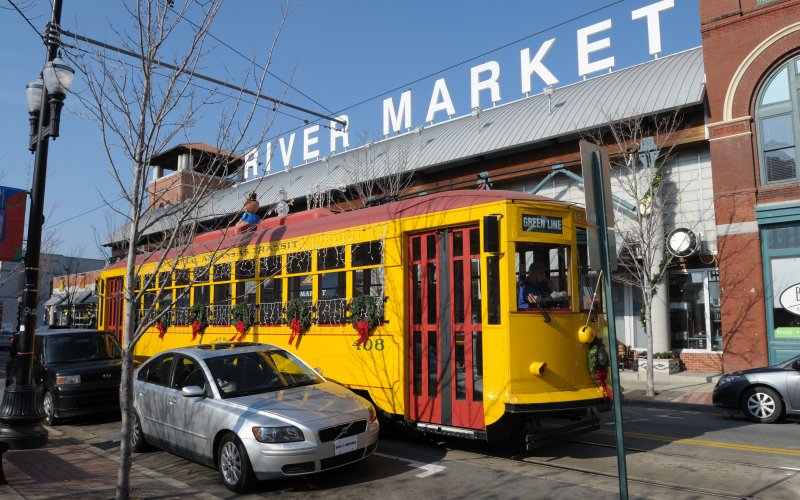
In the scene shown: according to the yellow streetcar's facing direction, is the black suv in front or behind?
behind

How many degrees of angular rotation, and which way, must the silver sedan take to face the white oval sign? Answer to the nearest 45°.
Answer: approximately 90° to its left

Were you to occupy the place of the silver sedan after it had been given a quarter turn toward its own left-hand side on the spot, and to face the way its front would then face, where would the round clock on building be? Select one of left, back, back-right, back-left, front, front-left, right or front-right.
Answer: front

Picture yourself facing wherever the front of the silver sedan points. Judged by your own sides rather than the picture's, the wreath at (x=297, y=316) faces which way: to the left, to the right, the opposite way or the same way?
to the right

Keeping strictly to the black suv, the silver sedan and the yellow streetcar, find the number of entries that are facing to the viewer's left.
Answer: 0

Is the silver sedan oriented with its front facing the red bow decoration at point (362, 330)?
no

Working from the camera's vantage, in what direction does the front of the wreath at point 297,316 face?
facing the viewer and to the left of the viewer

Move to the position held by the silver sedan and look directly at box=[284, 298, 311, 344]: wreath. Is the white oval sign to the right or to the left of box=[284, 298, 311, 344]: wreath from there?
right

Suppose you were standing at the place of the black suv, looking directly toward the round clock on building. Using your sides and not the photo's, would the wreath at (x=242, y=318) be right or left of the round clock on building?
right

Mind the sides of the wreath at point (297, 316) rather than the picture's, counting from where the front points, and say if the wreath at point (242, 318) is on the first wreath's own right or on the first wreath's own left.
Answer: on the first wreath's own right

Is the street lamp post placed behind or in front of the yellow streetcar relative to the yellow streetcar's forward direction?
behind

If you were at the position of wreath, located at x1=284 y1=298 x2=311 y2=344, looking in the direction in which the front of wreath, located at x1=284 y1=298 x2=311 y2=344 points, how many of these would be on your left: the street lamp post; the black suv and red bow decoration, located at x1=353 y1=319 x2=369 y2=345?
1

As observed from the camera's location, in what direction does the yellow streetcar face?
facing the viewer and to the right of the viewer

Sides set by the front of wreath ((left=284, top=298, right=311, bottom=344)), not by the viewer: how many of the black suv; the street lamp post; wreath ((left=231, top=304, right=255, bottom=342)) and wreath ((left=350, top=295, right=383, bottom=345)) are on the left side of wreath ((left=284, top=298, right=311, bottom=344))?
1

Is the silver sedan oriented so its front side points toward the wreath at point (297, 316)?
no
